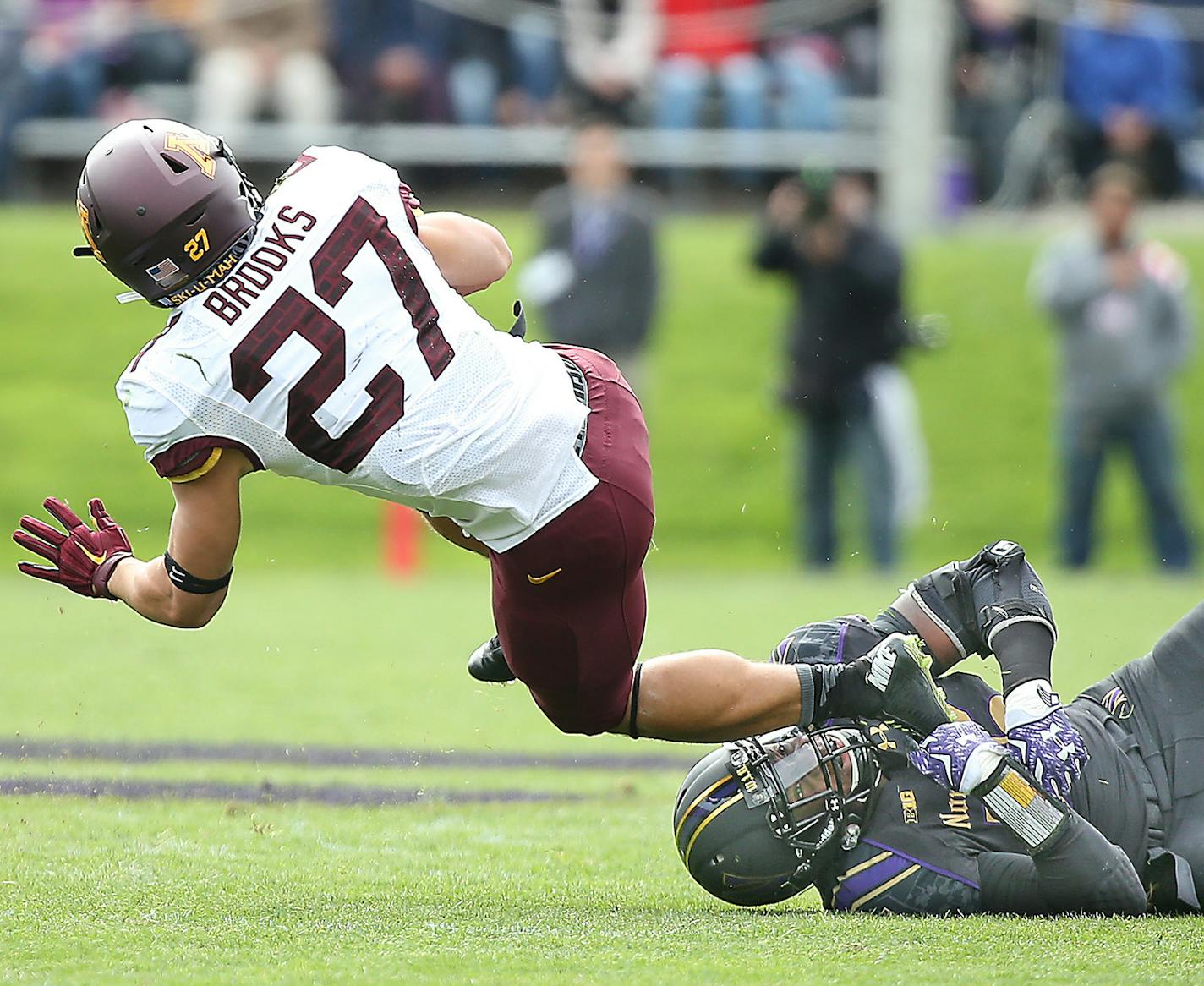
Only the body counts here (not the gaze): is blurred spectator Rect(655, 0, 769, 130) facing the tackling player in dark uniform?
yes

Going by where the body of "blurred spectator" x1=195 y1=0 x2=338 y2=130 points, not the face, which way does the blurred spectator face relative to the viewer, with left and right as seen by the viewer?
facing the viewer

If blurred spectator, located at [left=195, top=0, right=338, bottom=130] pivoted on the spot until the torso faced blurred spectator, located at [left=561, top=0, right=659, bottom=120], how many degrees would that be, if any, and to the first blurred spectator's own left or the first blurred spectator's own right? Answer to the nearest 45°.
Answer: approximately 90° to the first blurred spectator's own left

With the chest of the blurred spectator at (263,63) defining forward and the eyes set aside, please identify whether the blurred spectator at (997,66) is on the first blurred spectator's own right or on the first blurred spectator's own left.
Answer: on the first blurred spectator's own left

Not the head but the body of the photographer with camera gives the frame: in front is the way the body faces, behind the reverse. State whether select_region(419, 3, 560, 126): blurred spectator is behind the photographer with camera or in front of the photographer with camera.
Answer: behind

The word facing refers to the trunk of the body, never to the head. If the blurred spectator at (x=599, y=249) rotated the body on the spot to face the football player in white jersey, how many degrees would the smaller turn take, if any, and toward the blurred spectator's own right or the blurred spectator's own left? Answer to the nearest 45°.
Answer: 0° — they already face them

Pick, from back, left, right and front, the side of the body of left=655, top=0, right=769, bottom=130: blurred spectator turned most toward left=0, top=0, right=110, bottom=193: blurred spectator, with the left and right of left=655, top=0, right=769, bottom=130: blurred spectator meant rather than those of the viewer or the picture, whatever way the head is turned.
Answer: right

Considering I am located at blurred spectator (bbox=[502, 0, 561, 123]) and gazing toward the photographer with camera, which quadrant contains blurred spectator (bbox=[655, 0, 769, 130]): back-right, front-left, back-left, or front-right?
front-left

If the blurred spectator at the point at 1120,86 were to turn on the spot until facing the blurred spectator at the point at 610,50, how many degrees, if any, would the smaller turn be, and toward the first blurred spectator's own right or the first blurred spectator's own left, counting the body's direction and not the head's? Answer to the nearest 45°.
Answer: approximately 90° to the first blurred spectator's own right

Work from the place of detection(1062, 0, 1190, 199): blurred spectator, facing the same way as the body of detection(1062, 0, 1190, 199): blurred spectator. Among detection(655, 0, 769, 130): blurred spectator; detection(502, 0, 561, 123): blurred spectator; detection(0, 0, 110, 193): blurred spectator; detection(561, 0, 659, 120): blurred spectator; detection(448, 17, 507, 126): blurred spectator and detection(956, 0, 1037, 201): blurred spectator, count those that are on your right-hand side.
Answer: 6

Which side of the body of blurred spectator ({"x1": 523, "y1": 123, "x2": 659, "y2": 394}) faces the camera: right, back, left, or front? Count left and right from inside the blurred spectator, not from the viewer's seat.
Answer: front

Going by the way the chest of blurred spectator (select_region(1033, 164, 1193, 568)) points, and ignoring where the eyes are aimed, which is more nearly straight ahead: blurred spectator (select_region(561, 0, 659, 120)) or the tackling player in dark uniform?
the tackling player in dark uniform

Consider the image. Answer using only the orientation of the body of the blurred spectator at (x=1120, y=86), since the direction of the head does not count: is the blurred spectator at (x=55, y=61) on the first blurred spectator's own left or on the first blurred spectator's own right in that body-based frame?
on the first blurred spectator's own right

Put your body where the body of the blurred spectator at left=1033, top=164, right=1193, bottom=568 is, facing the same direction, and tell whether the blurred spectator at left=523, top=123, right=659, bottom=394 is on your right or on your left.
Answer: on your right

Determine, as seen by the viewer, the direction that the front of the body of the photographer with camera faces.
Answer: toward the camera

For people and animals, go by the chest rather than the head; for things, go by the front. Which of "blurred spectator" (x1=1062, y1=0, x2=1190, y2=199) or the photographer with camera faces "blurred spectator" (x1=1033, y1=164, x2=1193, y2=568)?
"blurred spectator" (x1=1062, y1=0, x2=1190, y2=199)

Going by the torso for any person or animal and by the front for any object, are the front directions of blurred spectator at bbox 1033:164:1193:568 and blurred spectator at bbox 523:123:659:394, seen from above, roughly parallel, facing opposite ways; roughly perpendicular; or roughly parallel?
roughly parallel

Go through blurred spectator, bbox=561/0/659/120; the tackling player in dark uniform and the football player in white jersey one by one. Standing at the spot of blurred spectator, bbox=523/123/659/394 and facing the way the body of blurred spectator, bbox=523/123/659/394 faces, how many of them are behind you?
1
